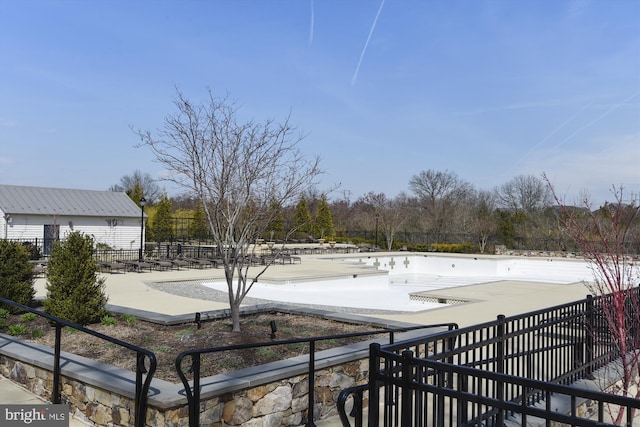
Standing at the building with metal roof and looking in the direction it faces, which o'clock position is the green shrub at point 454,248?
The green shrub is roughly at 9 o'clock from the building with metal roof.

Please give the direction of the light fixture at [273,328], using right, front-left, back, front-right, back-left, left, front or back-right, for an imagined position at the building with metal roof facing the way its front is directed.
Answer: front

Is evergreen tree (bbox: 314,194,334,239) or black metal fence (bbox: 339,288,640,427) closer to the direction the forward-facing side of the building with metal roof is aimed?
the black metal fence

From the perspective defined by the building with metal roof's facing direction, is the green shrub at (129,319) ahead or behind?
ahead

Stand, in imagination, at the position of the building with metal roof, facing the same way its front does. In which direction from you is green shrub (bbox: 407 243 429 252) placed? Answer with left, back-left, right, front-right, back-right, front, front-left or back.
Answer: left

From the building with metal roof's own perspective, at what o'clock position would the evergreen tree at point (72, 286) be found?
The evergreen tree is roughly at 12 o'clock from the building with metal roof.

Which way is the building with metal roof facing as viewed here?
toward the camera

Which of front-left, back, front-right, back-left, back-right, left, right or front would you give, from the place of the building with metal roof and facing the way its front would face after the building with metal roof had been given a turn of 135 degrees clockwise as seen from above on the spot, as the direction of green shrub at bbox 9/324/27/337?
back-left

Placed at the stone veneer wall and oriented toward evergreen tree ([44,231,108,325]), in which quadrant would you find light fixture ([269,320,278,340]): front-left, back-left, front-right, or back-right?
front-right

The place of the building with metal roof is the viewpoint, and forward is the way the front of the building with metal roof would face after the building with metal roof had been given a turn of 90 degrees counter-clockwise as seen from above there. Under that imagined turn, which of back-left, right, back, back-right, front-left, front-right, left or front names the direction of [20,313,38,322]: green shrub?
right

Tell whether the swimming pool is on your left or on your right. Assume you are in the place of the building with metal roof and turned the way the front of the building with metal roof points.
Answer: on your left

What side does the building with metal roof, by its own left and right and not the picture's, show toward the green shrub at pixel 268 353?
front
